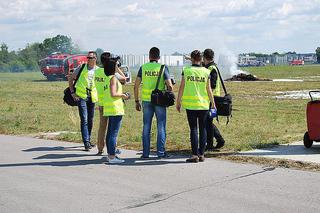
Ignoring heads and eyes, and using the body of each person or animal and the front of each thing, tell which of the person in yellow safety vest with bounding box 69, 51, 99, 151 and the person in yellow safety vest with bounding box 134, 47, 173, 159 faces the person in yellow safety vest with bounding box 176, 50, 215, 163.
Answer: the person in yellow safety vest with bounding box 69, 51, 99, 151

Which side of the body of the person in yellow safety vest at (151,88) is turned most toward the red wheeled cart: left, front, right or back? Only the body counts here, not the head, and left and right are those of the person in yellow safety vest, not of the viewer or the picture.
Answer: right

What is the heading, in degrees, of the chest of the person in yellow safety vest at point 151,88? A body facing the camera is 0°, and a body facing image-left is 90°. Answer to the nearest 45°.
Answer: approximately 180°

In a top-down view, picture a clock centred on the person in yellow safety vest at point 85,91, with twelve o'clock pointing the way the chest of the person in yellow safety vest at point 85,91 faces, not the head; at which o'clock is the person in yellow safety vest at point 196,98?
the person in yellow safety vest at point 196,98 is roughly at 12 o'clock from the person in yellow safety vest at point 85,91.

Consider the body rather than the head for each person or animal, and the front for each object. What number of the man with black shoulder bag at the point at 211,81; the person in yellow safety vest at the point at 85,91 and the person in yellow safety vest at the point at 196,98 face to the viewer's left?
1

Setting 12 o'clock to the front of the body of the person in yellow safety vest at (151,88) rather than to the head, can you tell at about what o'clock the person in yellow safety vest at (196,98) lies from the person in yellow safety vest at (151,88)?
the person in yellow safety vest at (196,98) is roughly at 4 o'clock from the person in yellow safety vest at (151,88).

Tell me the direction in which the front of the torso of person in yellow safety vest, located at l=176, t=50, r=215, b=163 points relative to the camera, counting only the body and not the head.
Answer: away from the camera

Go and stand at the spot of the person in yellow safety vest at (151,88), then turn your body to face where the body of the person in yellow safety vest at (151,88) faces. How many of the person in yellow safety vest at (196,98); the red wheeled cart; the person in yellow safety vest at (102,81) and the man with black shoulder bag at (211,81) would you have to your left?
1

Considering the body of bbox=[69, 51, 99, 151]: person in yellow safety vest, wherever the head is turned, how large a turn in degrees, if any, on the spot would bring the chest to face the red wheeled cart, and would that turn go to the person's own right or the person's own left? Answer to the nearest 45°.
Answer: approximately 45° to the person's own left

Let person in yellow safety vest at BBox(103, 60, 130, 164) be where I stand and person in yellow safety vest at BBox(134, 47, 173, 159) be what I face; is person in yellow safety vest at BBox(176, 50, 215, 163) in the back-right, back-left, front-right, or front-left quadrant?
front-right

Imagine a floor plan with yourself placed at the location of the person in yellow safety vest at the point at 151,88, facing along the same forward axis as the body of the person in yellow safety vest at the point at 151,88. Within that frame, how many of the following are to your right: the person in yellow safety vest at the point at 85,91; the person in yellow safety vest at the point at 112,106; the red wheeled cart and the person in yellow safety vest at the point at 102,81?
1
